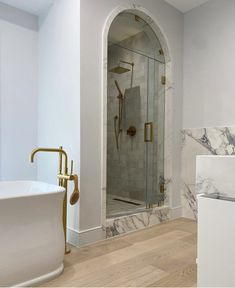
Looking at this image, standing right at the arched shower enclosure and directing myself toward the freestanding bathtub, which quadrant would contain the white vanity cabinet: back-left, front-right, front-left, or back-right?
front-left

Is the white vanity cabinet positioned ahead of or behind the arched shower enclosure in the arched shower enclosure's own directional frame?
ahead

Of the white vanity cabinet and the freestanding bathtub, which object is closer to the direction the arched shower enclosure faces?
the white vanity cabinet

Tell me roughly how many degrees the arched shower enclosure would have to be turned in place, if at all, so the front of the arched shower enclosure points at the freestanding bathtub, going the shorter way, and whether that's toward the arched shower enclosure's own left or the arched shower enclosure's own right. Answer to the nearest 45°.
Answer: approximately 45° to the arched shower enclosure's own right

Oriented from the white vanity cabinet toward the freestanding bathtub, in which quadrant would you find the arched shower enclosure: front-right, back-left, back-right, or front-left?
front-right

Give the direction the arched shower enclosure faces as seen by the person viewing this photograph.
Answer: facing the viewer and to the right of the viewer
